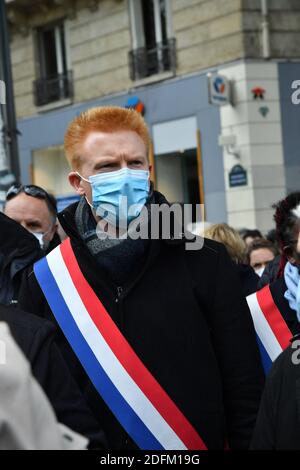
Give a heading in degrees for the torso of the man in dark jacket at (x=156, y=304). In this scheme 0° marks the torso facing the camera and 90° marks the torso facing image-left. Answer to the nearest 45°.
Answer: approximately 0°

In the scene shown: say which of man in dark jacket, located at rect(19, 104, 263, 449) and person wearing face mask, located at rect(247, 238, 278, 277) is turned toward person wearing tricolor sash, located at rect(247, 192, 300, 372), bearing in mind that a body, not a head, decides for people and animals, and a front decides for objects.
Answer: person wearing face mask, located at rect(247, 238, 278, 277)

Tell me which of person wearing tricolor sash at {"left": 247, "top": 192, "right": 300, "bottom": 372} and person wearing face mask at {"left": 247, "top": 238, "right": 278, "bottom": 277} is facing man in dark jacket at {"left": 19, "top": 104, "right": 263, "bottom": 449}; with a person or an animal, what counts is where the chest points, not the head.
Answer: person wearing face mask at {"left": 247, "top": 238, "right": 278, "bottom": 277}

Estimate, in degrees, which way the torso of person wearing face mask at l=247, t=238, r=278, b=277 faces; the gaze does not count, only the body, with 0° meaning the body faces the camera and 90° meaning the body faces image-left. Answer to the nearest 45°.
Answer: approximately 0°

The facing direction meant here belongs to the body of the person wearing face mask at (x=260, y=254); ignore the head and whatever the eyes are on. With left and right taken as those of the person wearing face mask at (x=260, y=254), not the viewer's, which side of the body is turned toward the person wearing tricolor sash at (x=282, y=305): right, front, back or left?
front

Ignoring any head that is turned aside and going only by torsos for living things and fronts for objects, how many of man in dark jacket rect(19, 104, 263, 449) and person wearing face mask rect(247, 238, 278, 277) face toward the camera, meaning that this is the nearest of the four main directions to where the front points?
2

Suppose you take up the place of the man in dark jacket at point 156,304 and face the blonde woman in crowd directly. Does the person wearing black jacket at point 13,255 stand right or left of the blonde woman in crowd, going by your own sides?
left
